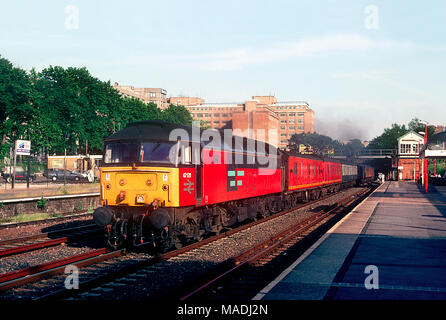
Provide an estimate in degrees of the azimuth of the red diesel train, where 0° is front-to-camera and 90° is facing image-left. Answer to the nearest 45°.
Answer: approximately 45°

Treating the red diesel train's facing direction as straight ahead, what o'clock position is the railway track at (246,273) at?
The railway track is roughly at 11 o'clock from the red diesel train.
